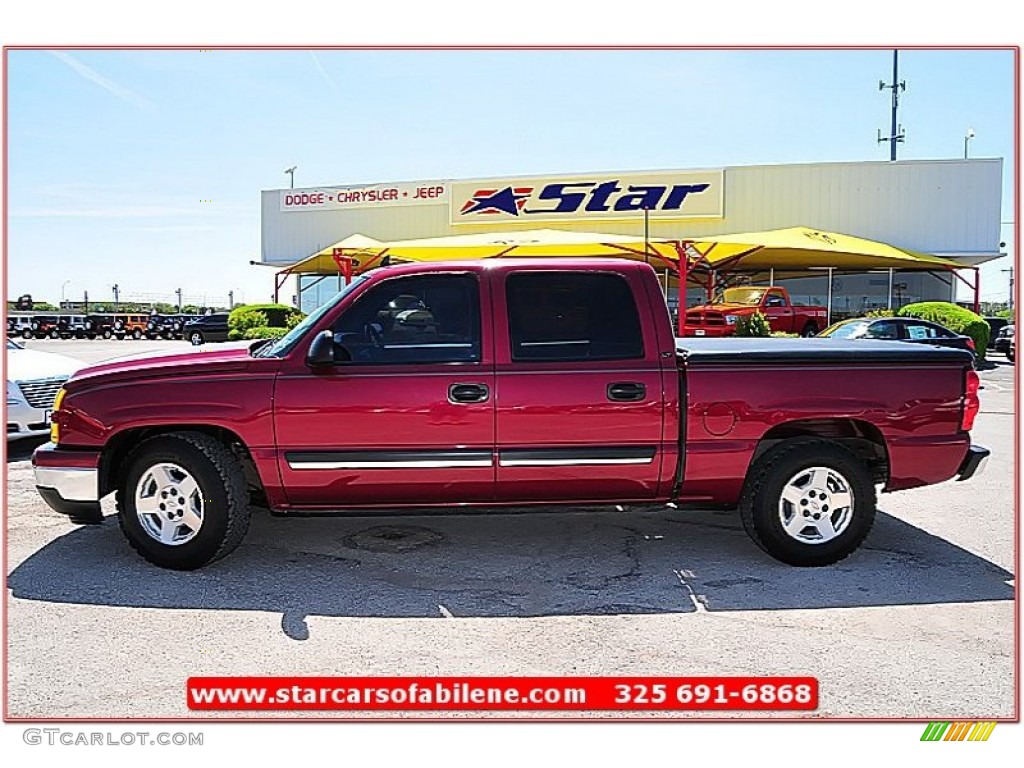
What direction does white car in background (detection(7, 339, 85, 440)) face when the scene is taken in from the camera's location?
facing the viewer and to the right of the viewer

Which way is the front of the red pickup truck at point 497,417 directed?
to the viewer's left

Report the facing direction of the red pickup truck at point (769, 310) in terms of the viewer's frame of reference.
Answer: facing the viewer and to the left of the viewer

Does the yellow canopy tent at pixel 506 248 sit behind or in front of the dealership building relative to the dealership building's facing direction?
in front

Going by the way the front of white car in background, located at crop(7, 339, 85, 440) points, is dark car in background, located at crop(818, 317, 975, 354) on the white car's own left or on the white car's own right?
on the white car's own left

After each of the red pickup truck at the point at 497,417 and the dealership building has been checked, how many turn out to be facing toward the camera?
1

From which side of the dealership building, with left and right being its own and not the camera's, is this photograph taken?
front

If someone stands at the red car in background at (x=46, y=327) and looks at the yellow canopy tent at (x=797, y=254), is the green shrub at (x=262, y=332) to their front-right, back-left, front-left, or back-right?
front-right

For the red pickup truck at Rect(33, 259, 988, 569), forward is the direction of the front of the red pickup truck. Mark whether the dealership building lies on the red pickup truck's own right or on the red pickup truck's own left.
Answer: on the red pickup truck's own right

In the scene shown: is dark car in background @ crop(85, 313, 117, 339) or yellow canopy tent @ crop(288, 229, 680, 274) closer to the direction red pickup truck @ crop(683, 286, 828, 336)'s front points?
the yellow canopy tent

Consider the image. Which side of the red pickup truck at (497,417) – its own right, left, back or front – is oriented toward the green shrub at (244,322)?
right

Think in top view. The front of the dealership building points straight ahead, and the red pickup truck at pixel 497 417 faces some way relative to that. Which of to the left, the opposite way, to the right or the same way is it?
to the right

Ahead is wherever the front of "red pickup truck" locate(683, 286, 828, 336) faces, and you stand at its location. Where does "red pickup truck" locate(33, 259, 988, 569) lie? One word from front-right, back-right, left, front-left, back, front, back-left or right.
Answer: front-left

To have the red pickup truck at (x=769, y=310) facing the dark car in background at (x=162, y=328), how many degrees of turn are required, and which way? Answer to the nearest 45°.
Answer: approximately 45° to its right

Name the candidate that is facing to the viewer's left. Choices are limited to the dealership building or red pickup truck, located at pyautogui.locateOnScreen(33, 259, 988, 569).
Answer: the red pickup truck
